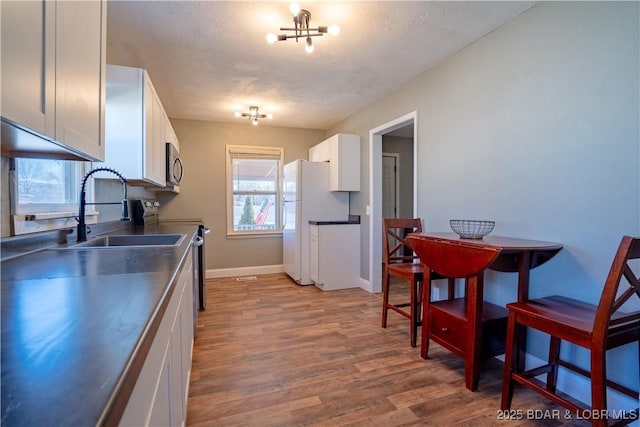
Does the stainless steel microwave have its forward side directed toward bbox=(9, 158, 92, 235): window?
no

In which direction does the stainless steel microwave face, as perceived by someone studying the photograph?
facing to the right of the viewer

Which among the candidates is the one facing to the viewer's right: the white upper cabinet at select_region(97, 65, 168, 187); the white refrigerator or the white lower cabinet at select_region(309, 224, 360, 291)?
the white upper cabinet

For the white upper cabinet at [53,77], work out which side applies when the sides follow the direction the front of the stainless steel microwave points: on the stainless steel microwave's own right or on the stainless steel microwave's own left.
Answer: on the stainless steel microwave's own right

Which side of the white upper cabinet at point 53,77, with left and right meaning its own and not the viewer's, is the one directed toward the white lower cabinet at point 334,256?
left

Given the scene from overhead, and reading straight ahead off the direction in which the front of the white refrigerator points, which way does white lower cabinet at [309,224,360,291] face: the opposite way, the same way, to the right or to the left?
the same way

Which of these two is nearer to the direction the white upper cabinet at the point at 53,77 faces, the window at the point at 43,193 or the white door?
the white door

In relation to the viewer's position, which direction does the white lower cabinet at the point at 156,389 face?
facing to the right of the viewer

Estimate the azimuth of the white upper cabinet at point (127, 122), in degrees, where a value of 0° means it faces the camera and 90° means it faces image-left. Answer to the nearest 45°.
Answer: approximately 270°

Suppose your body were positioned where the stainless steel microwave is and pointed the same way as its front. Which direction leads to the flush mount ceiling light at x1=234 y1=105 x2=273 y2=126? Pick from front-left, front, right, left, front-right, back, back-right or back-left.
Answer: front-left

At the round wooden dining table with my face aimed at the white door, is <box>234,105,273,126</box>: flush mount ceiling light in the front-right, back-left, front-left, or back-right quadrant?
front-left

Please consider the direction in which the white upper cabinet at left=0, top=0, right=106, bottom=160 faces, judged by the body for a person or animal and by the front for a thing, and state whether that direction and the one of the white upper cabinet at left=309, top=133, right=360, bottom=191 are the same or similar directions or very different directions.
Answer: very different directions

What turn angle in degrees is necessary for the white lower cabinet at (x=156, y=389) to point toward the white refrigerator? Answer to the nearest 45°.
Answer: approximately 45° to its left

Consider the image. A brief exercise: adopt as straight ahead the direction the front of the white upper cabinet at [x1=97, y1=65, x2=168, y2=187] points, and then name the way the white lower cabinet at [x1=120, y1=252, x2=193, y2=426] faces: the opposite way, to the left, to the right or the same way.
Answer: the same way

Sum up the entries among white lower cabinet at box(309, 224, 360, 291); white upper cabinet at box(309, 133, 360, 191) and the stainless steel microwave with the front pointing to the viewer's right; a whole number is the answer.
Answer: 1

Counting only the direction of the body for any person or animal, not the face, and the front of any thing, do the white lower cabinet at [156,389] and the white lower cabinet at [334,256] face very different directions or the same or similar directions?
very different directions
